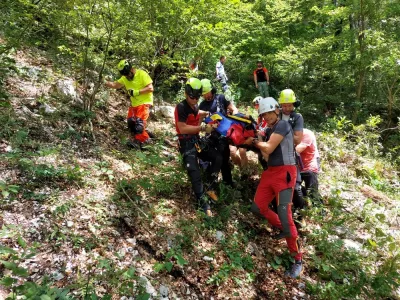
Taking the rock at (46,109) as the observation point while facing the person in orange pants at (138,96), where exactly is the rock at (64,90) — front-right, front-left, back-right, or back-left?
front-left

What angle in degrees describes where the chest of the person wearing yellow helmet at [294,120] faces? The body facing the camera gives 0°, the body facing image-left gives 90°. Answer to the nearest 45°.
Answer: approximately 45°

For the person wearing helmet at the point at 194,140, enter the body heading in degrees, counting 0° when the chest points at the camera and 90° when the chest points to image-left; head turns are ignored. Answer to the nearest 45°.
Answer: approximately 315°

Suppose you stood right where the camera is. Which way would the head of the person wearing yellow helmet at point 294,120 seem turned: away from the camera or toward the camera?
toward the camera

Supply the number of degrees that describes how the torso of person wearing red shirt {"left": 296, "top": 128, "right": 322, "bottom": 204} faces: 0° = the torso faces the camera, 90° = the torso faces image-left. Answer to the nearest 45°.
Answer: approximately 90°

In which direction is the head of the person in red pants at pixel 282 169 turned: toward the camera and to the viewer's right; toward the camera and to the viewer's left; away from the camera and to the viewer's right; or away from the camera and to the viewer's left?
toward the camera and to the viewer's left

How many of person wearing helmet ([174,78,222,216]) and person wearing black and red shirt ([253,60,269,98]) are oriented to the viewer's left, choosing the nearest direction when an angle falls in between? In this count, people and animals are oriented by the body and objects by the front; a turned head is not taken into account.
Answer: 0

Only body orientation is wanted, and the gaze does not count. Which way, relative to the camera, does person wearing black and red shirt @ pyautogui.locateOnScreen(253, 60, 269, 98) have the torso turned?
toward the camera

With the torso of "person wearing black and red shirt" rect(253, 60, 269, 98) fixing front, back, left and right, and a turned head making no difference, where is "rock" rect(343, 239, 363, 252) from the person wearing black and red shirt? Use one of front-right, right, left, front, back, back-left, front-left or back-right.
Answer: front

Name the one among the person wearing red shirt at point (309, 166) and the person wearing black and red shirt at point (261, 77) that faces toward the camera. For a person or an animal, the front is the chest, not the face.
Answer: the person wearing black and red shirt at point (261, 77)

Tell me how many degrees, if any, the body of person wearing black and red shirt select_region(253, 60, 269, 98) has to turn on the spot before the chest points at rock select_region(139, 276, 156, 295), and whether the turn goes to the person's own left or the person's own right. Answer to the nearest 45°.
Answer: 0° — they already face it

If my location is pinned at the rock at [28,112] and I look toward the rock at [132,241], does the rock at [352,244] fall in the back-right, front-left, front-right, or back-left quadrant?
front-left

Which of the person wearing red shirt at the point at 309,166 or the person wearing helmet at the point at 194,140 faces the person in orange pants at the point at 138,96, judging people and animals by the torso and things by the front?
the person wearing red shirt at the point at 309,166
